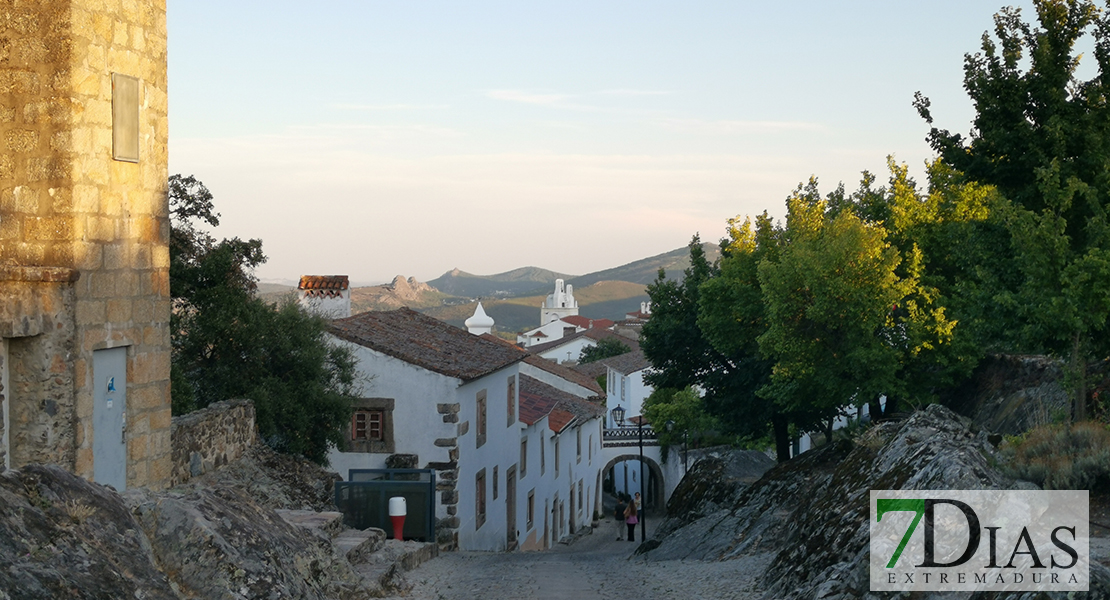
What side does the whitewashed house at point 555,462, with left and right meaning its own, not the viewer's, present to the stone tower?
right

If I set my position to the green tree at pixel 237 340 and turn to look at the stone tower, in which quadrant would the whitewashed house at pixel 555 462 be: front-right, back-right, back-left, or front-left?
back-left

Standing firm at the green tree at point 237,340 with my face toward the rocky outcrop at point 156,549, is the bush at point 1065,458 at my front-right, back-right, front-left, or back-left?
front-left

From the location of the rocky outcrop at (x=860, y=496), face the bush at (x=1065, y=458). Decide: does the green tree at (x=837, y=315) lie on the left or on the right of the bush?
left

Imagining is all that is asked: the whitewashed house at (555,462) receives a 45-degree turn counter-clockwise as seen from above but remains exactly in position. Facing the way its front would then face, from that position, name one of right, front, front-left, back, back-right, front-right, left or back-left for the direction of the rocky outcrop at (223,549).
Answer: back-right

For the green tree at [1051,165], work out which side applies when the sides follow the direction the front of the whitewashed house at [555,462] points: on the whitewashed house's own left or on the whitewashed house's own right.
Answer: on the whitewashed house's own right

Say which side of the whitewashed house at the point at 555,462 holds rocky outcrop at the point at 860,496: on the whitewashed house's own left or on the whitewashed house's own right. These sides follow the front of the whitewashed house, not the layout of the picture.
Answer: on the whitewashed house's own right

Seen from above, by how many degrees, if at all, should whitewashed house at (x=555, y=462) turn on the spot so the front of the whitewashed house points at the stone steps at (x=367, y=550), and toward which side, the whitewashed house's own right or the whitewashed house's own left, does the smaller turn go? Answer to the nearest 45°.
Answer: approximately 90° to the whitewashed house's own right

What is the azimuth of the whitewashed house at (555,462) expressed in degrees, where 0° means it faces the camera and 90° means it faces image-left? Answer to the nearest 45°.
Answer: approximately 270°

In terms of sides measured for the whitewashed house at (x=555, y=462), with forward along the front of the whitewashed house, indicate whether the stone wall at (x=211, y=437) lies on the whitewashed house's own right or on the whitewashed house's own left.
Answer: on the whitewashed house's own right

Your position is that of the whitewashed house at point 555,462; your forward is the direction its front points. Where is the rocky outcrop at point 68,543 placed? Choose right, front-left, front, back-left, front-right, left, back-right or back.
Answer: right

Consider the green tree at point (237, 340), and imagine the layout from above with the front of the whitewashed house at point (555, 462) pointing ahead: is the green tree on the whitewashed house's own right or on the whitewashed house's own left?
on the whitewashed house's own right

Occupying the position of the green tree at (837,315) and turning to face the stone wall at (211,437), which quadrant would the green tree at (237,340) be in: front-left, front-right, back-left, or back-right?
front-right

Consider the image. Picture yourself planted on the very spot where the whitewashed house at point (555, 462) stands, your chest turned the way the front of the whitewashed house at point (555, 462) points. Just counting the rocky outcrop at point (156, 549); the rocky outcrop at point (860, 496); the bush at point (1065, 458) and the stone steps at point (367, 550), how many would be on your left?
0
